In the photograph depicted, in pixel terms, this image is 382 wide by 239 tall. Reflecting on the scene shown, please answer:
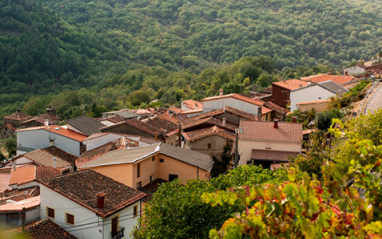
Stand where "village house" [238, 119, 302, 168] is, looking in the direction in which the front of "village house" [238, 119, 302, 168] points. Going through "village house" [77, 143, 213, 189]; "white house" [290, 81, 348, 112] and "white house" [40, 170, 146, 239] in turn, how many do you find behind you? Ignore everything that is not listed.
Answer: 1

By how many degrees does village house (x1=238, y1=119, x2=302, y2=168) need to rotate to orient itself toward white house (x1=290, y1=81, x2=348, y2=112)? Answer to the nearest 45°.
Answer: approximately 180°

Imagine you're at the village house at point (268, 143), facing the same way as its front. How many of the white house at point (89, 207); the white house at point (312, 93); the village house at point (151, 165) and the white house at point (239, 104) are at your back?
2

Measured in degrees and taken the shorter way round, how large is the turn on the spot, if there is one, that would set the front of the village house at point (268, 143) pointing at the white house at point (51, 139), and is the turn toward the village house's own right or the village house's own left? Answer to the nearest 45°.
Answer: approximately 90° to the village house's own right

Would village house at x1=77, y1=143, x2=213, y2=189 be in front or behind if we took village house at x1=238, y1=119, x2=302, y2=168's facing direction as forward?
in front

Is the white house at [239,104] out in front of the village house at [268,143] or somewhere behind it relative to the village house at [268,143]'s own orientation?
behind

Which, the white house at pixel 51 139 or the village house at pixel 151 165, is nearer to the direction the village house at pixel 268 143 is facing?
the village house

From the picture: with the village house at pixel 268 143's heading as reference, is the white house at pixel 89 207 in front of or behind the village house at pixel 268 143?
in front

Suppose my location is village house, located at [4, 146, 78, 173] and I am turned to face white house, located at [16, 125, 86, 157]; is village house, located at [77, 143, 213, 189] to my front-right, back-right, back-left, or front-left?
back-right

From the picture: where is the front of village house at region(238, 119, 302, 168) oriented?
toward the camera

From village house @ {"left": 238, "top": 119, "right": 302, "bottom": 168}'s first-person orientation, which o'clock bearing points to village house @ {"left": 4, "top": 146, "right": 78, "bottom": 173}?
village house @ {"left": 4, "top": 146, "right": 78, "bottom": 173} is roughly at 3 o'clock from village house @ {"left": 238, "top": 119, "right": 302, "bottom": 168}.

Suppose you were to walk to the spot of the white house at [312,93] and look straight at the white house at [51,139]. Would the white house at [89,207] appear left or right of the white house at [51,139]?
left
